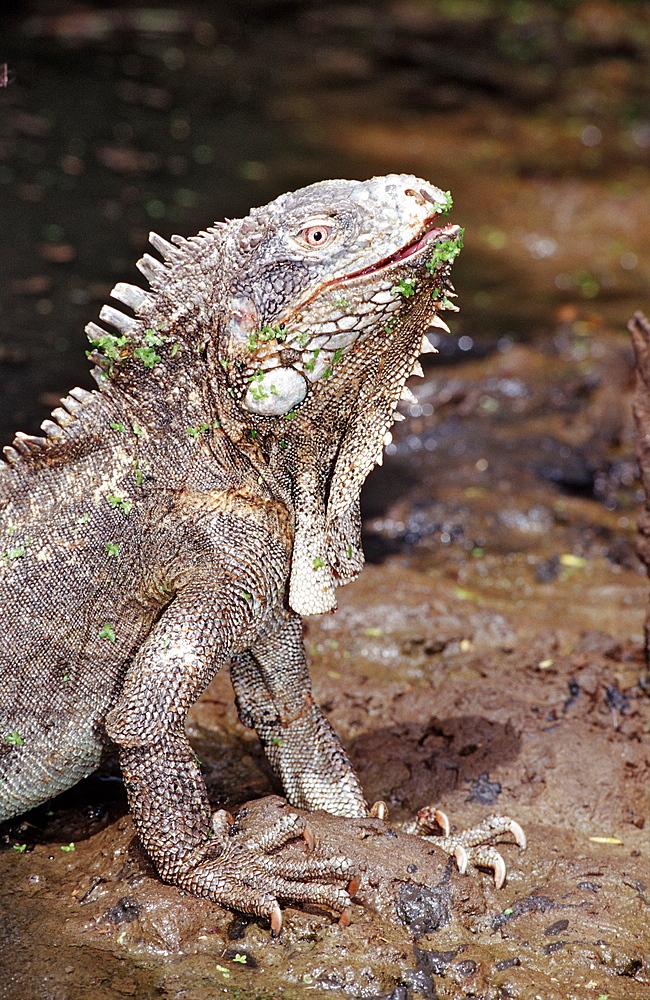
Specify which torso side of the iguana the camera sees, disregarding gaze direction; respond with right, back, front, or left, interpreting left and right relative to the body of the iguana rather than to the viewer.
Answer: right
